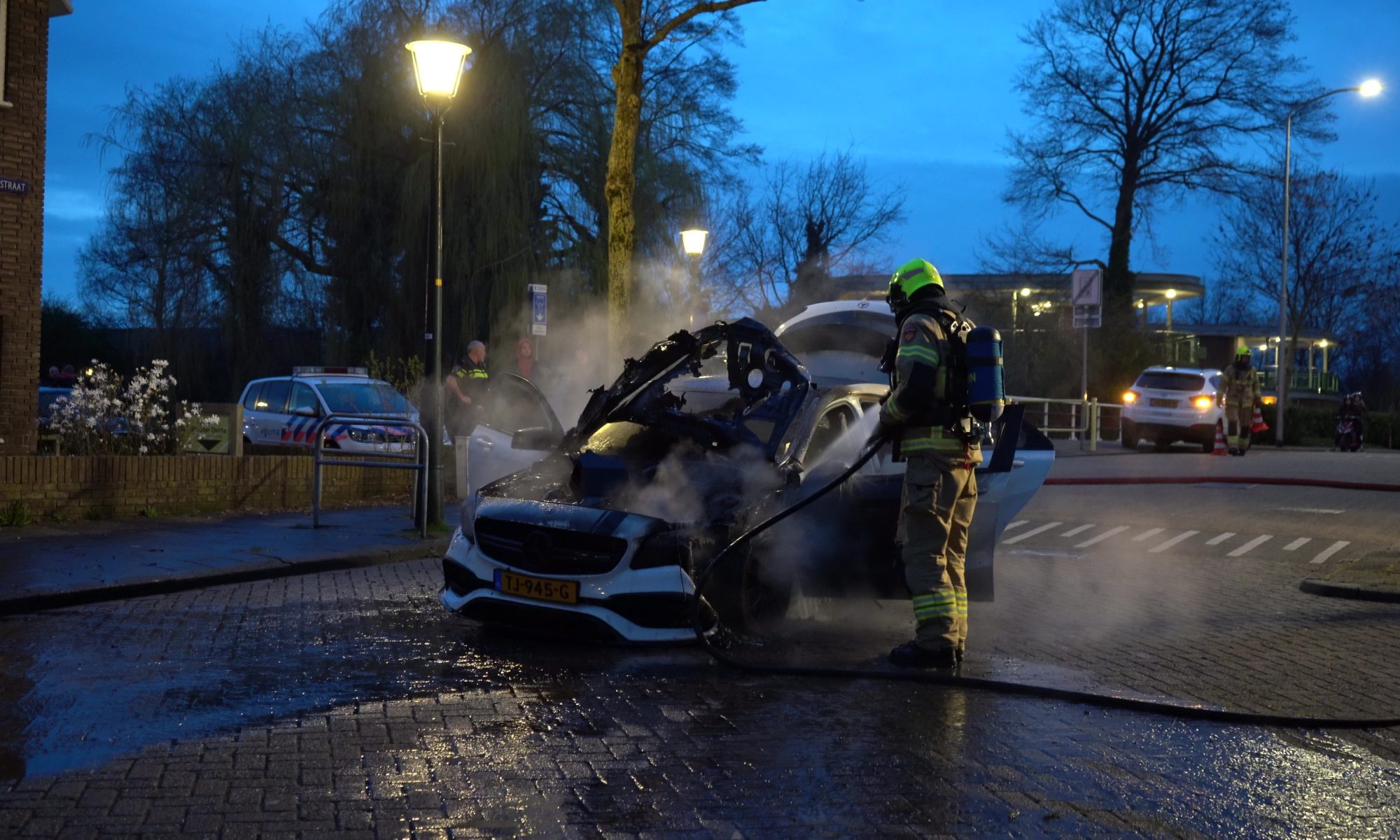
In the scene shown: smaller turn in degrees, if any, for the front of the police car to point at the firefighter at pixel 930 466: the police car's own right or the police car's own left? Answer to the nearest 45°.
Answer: approximately 45° to the police car's own right

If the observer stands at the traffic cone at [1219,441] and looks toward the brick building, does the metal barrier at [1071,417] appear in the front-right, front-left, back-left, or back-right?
front-right

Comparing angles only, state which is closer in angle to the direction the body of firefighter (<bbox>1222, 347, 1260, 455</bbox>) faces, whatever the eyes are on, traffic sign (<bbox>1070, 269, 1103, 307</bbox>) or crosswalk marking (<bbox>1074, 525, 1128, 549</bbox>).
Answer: the crosswalk marking

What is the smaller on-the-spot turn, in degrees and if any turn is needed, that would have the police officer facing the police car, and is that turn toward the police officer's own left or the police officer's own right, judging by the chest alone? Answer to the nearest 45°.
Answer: approximately 180°

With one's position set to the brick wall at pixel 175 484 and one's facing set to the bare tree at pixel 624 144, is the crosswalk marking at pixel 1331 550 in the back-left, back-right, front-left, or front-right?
front-right

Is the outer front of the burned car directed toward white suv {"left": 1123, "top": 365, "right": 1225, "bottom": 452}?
no

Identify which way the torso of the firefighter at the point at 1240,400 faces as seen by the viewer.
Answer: toward the camera

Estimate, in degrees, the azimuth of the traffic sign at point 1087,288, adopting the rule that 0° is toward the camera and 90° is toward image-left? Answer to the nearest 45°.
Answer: approximately 0°

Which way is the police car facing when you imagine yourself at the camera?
facing the viewer and to the right of the viewer

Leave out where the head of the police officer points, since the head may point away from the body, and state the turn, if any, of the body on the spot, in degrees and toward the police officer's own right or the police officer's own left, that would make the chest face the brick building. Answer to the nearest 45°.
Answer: approximately 180°

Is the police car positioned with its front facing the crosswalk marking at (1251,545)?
yes
